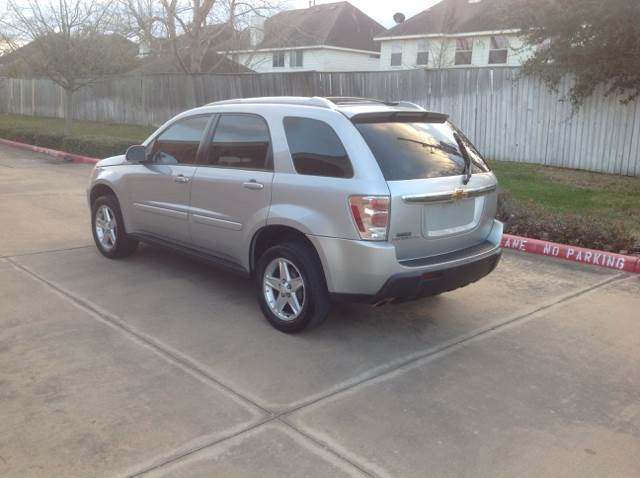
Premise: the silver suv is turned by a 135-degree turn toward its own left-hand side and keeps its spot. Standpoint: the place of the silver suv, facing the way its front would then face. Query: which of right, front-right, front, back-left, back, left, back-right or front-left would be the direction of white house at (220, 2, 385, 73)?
back

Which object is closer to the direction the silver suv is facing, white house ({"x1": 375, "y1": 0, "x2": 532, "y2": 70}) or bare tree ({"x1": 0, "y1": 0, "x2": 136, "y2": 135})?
the bare tree

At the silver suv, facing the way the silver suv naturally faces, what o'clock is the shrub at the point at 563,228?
The shrub is roughly at 3 o'clock from the silver suv.

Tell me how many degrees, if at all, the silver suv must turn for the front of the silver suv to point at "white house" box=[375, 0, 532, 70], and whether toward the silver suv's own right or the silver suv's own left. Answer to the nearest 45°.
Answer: approximately 45° to the silver suv's own right

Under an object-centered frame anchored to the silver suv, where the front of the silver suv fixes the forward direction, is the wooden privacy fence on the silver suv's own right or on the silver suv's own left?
on the silver suv's own right

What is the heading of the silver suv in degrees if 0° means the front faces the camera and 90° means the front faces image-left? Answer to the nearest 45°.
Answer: approximately 135°

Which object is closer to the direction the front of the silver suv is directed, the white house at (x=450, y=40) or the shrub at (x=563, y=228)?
the white house

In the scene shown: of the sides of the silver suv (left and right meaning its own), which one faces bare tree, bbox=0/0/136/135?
front
